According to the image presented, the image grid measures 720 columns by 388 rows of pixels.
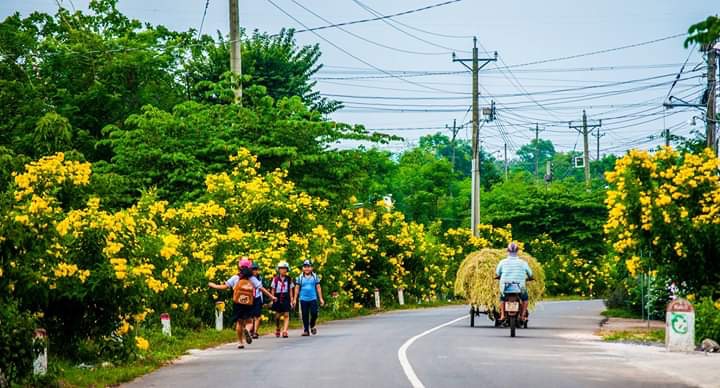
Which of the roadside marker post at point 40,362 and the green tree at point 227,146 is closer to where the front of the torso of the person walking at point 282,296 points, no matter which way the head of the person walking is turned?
the roadside marker post

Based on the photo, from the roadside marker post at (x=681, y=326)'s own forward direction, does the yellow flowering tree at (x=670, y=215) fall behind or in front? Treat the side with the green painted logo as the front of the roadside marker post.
behind

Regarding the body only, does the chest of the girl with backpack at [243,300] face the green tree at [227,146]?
yes

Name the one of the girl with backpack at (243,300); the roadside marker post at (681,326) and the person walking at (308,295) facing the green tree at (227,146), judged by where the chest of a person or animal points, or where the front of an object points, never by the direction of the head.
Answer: the girl with backpack

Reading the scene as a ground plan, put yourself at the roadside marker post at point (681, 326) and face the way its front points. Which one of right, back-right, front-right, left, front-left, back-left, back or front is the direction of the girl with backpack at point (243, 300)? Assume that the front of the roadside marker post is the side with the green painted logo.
right

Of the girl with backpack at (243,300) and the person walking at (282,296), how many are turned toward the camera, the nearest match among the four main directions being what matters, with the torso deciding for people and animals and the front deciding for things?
1

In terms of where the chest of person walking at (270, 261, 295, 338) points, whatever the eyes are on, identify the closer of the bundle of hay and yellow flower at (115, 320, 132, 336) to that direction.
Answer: the yellow flower

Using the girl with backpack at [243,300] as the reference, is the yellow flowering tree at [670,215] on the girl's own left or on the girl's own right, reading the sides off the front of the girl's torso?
on the girl's own right

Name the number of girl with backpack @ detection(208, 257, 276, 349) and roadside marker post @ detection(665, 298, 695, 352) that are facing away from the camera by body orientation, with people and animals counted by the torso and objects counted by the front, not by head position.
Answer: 1

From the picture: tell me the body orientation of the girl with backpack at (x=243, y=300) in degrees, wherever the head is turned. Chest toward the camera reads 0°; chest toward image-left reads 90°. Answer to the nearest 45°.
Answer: approximately 180°

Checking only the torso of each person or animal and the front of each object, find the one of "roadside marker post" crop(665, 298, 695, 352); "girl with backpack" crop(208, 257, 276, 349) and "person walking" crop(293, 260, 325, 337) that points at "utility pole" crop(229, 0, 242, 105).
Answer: the girl with backpack
